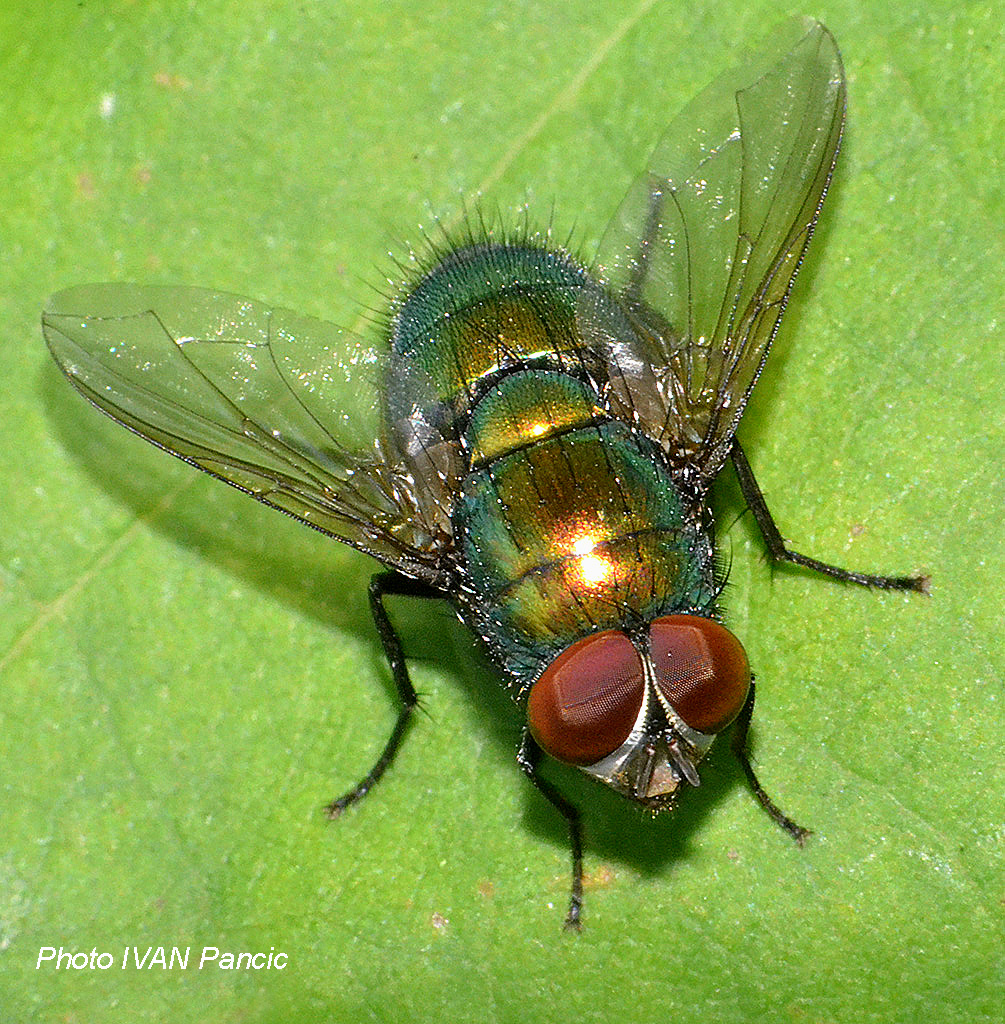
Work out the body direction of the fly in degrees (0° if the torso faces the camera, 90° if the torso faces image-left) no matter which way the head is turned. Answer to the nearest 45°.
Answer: approximately 0°
